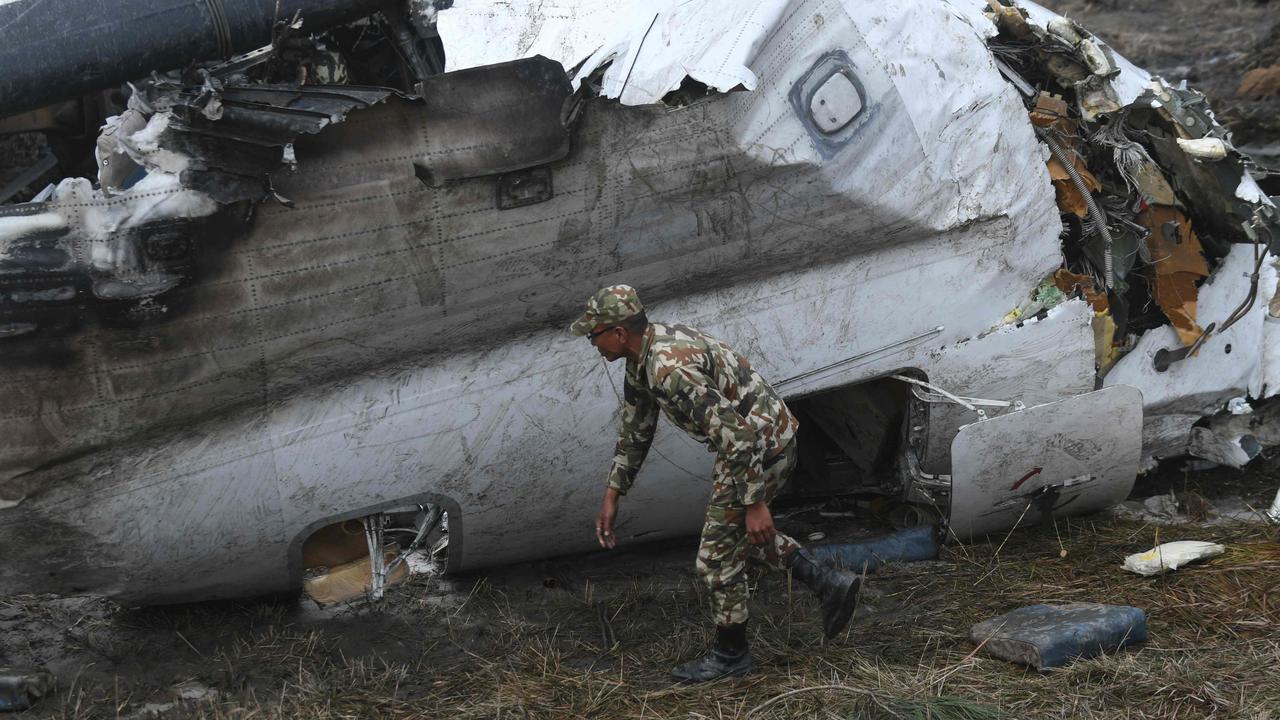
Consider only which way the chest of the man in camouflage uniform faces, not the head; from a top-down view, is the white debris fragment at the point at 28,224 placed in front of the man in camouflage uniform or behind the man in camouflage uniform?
in front

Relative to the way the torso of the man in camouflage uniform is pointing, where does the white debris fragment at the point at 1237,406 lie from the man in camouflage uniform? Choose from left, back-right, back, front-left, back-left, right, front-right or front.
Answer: back-right

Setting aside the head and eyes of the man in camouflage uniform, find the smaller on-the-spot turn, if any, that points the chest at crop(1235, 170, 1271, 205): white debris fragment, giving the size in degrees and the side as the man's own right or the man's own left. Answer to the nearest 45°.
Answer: approximately 135° to the man's own right

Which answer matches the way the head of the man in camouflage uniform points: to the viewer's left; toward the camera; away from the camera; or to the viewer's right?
to the viewer's left

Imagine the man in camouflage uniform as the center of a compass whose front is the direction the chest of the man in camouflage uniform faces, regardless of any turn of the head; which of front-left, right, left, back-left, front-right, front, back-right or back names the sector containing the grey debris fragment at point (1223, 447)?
back-right

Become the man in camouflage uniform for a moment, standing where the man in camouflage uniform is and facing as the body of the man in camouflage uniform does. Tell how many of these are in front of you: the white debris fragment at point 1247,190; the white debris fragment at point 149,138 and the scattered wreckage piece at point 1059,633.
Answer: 1

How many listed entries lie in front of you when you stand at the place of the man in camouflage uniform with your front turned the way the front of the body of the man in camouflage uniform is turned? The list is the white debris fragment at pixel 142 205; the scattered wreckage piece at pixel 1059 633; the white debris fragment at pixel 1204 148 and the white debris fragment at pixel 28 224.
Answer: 2

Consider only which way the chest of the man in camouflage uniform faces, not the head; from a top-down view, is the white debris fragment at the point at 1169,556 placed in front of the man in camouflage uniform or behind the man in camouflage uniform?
behind

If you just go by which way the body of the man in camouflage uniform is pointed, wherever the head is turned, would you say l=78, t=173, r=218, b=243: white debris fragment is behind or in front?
in front

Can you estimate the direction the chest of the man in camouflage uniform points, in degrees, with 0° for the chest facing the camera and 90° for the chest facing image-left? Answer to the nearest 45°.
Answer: approximately 90°
